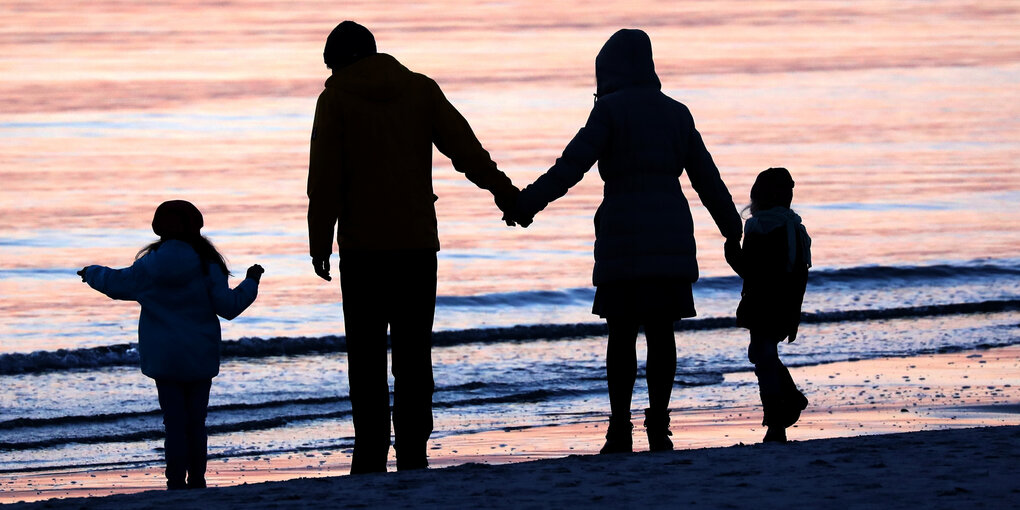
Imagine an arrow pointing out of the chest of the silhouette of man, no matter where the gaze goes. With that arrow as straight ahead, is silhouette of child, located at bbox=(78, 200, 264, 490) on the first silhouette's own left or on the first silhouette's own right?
on the first silhouette's own left

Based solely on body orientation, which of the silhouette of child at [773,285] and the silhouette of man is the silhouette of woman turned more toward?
the silhouette of child

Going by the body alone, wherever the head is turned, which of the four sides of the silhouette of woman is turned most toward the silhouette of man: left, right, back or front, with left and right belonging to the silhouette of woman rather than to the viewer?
left

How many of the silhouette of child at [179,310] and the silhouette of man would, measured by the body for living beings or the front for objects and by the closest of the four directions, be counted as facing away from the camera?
2

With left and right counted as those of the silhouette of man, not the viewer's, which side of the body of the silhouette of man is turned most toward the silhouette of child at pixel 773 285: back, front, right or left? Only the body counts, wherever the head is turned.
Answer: right

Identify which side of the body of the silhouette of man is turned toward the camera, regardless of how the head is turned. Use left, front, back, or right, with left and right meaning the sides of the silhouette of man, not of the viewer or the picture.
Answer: back

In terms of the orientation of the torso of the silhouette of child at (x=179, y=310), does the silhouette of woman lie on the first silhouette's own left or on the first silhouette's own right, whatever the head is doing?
on the first silhouette's own right

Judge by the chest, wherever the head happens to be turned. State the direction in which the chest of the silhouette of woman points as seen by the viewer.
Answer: away from the camera

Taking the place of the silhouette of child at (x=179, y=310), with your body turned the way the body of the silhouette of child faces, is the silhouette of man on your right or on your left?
on your right

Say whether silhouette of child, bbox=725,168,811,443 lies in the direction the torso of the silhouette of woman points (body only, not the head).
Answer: no

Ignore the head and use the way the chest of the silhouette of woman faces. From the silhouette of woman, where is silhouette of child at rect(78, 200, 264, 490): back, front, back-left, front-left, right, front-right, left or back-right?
left

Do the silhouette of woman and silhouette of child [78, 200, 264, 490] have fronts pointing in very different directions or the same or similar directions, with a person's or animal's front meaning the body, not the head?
same or similar directions

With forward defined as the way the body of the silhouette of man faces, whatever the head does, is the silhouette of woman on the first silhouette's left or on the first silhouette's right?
on the first silhouette's right

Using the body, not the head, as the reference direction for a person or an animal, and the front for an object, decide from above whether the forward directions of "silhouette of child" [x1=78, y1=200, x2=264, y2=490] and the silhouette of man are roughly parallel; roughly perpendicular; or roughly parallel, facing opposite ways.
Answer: roughly parallel

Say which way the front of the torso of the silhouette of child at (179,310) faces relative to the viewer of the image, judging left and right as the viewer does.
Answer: facing away from the viewer

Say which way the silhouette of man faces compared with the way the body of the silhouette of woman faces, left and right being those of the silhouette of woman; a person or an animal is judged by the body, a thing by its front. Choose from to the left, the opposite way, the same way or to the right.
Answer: the same way
